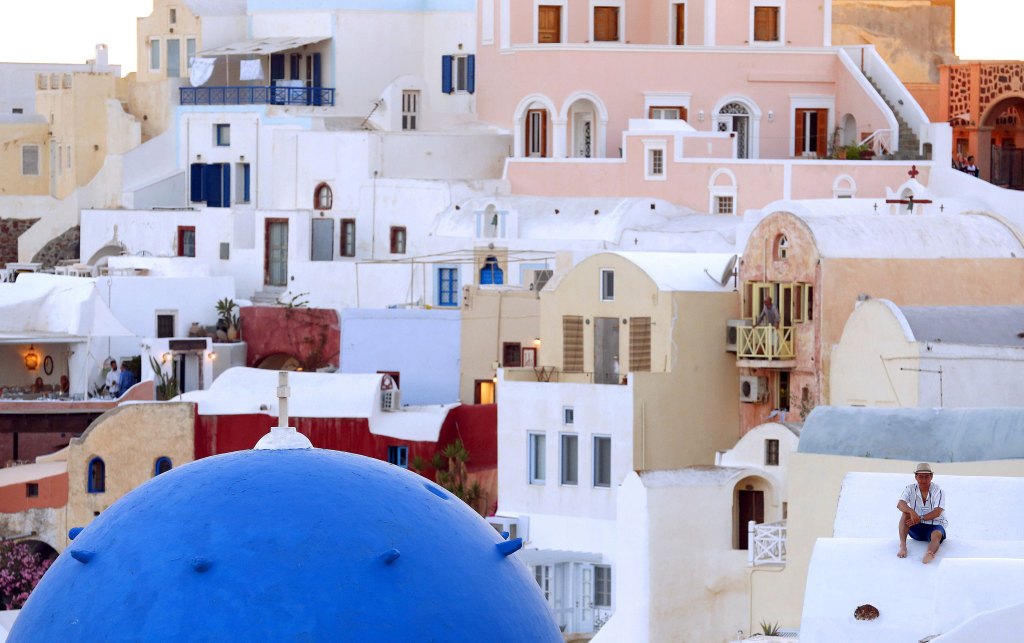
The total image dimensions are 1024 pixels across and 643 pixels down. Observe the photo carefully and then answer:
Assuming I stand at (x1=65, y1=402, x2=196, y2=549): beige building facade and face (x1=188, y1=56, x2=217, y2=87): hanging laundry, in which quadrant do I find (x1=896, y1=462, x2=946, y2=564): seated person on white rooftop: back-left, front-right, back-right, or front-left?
back-right

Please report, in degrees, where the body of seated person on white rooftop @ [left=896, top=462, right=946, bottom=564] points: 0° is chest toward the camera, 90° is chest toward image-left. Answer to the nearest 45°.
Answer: approximately 0°

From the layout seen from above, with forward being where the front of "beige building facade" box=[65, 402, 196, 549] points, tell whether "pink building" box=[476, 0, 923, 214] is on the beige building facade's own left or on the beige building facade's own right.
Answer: on the beige building facade's own left

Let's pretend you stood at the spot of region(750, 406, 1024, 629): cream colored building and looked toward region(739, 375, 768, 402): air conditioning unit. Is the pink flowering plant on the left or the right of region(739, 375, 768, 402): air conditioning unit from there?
left

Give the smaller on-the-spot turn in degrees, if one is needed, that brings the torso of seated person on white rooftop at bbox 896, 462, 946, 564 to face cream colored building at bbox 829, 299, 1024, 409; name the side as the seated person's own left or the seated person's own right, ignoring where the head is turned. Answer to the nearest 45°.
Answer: approximately 180°

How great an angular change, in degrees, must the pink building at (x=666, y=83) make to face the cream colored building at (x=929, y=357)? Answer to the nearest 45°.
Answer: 0° — it already faces it

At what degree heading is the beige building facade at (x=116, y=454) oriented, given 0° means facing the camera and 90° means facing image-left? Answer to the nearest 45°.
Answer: approximately 0°

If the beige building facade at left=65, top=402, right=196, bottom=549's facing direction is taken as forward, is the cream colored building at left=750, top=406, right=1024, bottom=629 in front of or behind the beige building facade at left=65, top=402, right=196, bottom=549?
in front

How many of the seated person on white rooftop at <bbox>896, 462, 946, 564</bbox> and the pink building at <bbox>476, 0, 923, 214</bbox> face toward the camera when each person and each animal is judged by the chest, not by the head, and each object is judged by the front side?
2

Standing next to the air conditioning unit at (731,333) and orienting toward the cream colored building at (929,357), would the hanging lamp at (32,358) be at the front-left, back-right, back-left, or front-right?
back-right

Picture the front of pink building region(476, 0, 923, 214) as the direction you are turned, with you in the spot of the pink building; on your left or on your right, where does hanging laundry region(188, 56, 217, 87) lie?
on your right

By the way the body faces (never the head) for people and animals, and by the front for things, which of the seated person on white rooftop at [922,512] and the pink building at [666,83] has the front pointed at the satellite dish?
the pink building
